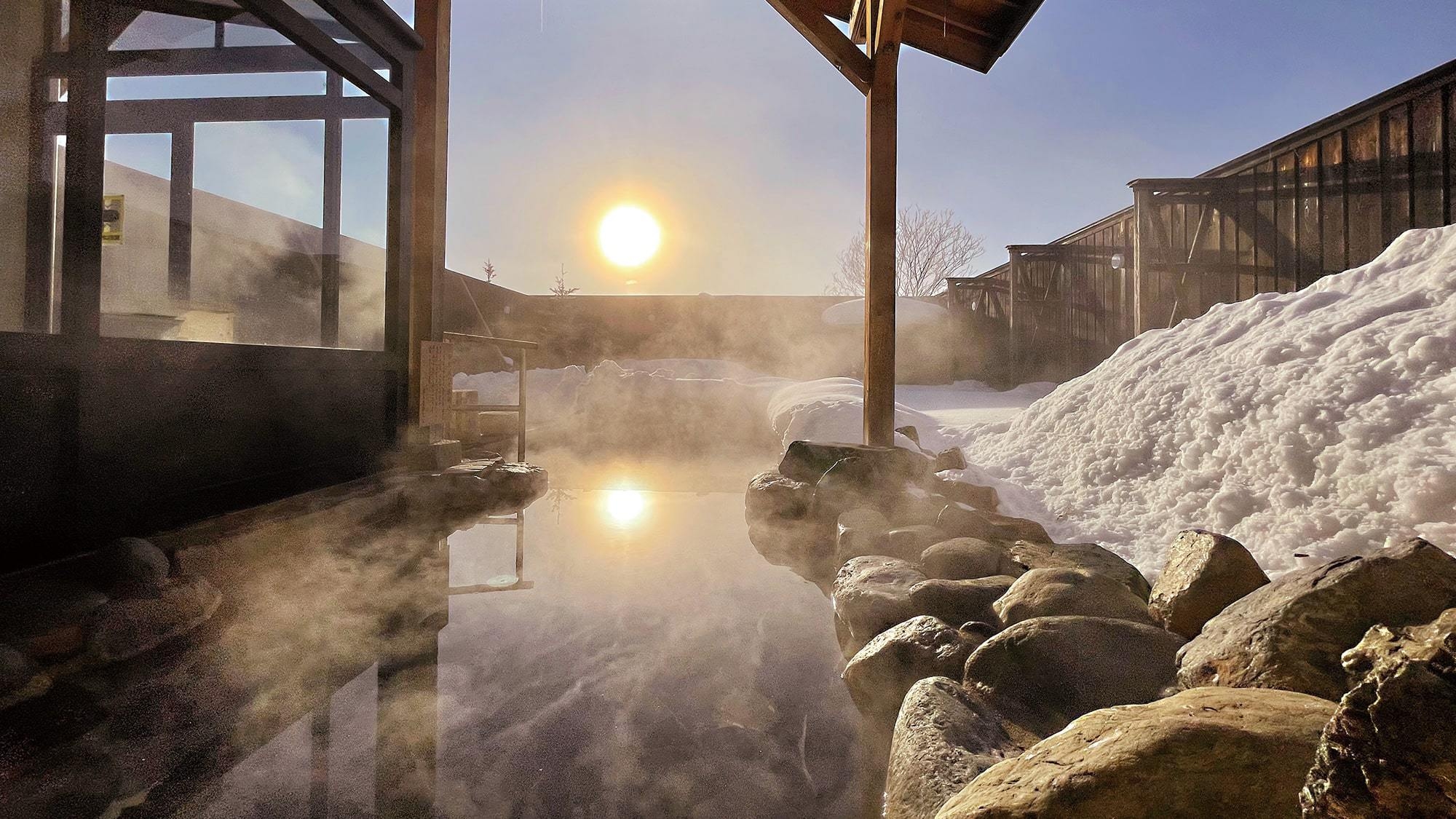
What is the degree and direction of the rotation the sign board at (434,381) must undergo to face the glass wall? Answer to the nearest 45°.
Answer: approximately 45° to its right

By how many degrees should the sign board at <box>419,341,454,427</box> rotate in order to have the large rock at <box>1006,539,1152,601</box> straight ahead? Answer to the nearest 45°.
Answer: approximately 45° to its left

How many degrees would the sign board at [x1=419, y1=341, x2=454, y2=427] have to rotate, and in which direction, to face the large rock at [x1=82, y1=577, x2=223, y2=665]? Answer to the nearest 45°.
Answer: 0° — it already faces it

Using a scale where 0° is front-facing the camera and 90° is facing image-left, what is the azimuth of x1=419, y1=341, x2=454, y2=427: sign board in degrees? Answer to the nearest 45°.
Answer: approximately 0°

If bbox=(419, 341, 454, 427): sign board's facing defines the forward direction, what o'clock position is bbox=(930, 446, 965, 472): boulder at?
The boulder is roughly at 10 o'clock from the sign board.

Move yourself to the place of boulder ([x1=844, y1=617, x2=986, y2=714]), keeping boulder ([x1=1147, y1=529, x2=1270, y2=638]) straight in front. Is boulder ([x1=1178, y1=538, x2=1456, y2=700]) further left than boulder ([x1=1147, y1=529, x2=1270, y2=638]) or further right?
right
